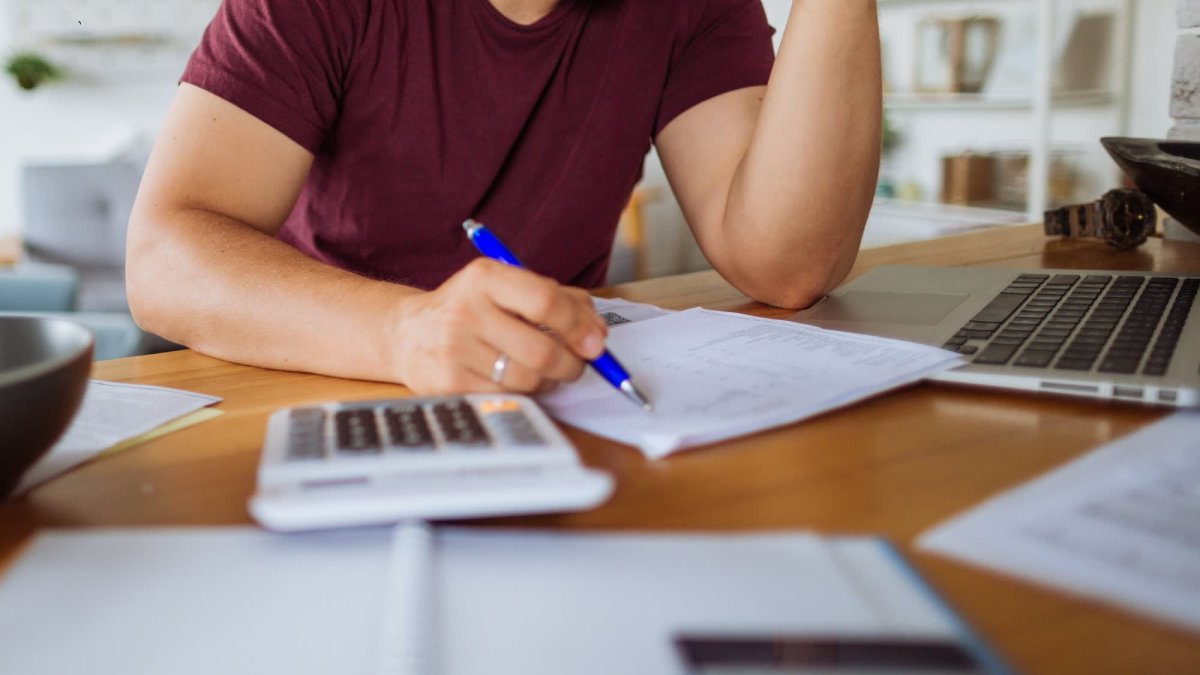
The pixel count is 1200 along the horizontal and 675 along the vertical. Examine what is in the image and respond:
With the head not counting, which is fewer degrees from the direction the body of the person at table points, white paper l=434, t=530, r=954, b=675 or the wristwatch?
the white paper

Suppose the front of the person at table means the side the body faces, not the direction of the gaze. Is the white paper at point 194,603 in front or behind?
in front

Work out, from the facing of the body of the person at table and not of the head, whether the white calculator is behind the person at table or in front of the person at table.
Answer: in front

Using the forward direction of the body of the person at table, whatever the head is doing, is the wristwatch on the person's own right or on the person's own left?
on the person's own left

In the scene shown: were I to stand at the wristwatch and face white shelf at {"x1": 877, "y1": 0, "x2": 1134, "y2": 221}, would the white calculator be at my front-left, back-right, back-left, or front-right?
back-left

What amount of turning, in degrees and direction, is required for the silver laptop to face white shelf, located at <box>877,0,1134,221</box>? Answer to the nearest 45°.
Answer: approximately 90° to its right

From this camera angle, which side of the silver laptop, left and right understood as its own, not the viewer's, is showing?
left
